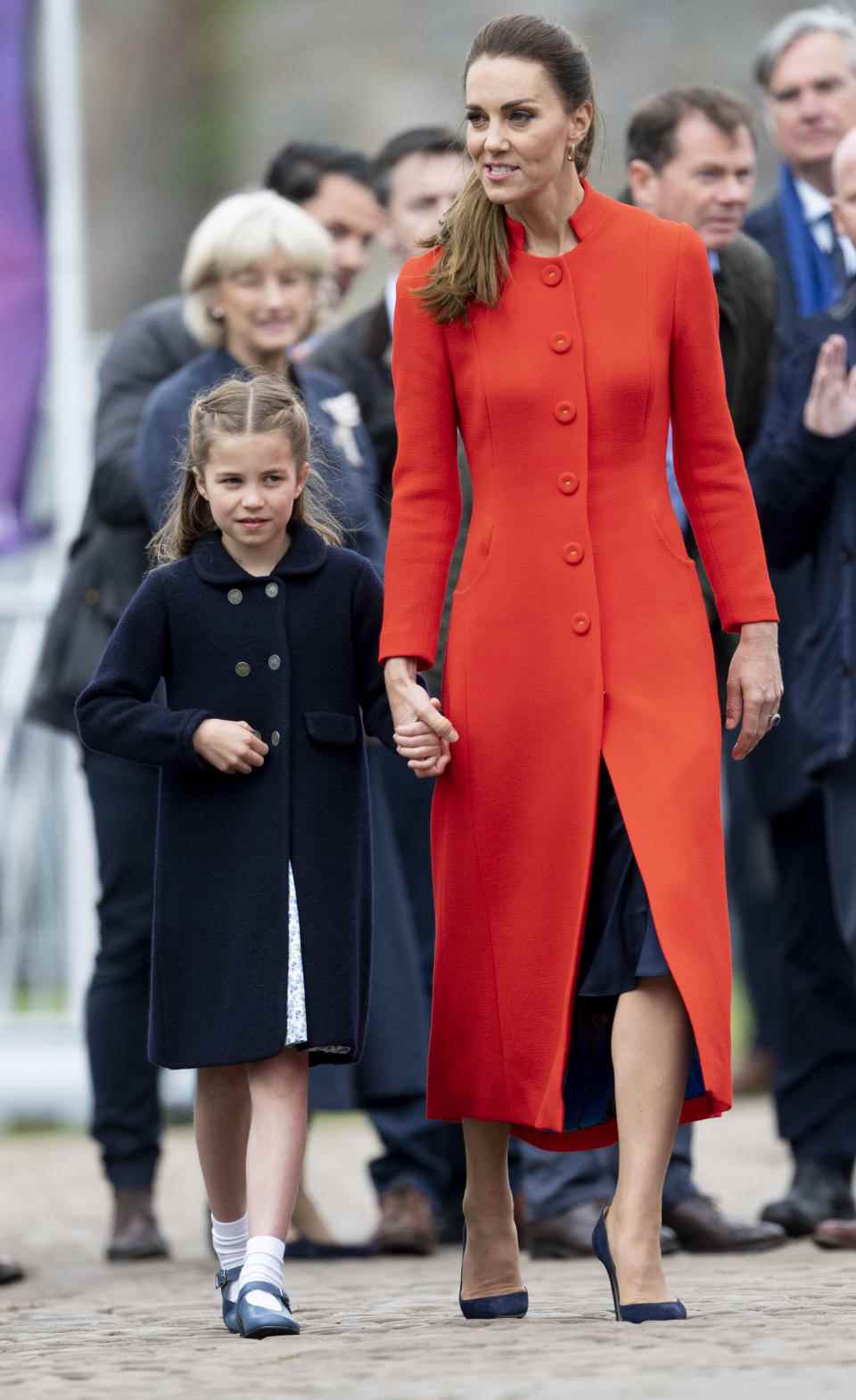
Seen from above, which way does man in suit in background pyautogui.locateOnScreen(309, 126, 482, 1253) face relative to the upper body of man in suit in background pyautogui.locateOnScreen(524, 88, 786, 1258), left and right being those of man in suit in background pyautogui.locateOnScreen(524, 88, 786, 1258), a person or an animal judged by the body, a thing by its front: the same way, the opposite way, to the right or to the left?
the same way

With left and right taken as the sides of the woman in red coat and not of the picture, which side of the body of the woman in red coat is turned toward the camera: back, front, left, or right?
front

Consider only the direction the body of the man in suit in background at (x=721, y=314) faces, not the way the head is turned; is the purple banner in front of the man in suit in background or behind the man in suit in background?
behind

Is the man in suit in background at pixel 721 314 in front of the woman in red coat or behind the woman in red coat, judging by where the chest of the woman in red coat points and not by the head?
behind

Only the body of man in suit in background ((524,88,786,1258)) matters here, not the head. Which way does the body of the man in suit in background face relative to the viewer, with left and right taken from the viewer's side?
facing the viewer and to the right of the viewer

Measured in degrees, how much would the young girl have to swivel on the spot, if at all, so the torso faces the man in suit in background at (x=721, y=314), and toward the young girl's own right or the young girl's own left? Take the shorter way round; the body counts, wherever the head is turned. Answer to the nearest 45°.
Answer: approximately 135° to the young girl's own left

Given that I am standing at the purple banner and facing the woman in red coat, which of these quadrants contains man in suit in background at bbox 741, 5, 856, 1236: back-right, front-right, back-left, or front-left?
front-left

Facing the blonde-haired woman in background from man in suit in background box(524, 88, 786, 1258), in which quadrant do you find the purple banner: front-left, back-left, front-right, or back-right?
front-right

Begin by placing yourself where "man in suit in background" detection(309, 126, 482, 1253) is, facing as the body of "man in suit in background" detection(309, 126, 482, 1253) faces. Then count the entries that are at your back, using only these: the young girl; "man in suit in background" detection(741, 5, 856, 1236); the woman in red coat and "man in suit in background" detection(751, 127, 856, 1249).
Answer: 0

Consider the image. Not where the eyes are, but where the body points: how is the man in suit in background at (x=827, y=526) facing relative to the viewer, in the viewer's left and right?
facing the viewer and to the left of the viewer

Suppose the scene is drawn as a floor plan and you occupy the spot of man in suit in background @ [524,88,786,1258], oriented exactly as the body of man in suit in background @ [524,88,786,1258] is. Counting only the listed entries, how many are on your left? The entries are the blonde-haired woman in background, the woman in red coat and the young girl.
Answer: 0

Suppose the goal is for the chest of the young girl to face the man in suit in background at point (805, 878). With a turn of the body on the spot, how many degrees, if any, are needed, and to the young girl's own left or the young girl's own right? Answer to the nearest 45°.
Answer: approximately 135° to the young girl's own left

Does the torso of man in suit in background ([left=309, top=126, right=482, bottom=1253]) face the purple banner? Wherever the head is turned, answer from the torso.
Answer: no

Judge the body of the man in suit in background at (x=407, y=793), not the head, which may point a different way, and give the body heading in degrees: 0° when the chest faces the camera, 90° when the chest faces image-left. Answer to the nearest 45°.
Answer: approximately 315°

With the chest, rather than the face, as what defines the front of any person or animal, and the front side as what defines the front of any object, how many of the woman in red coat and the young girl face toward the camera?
2

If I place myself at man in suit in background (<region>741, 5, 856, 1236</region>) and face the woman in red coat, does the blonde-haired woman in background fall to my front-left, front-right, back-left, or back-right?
front-right

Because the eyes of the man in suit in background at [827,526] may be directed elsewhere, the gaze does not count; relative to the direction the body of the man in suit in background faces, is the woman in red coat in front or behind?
in front

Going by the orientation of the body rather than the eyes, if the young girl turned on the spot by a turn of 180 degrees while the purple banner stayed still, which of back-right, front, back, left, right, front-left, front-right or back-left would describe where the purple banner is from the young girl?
front
